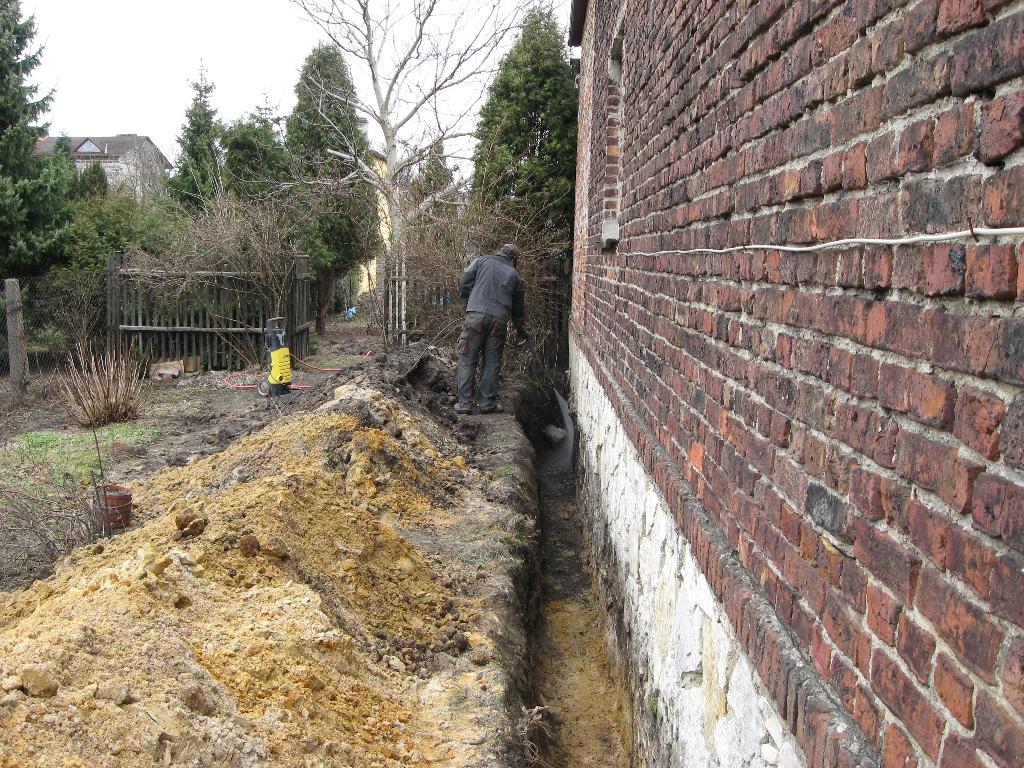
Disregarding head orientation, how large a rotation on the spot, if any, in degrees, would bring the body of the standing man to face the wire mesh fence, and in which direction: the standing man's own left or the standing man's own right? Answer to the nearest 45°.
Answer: approximately 45° to the standing man's own left

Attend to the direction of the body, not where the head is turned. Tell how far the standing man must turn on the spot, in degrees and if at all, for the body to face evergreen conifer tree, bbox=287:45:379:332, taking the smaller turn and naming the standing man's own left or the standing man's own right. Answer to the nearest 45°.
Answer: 0° — they already face it

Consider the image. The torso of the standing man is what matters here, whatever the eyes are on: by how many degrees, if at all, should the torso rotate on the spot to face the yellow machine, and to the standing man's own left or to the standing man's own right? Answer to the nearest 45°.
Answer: approximately 45° to the standing man's own left

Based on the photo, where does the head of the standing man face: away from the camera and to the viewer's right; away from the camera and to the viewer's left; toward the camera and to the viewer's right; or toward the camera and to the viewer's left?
away from the camera and to the viewer's right

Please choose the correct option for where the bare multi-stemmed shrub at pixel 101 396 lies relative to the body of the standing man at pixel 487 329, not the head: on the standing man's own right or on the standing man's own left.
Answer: on the standing man's own left

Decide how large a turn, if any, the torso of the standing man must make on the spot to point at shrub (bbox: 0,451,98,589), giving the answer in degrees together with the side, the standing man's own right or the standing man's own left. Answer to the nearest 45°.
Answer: approximately 135° to the standing man's own left

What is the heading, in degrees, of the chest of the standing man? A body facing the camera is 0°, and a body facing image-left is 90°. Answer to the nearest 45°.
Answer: approximately 180°

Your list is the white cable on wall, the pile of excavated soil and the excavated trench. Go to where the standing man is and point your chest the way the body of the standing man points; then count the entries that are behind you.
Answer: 3

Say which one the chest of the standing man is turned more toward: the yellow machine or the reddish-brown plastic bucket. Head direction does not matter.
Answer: the yellow machine

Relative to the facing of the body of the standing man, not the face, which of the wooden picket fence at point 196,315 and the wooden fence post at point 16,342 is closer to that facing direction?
the wooden picket fence
